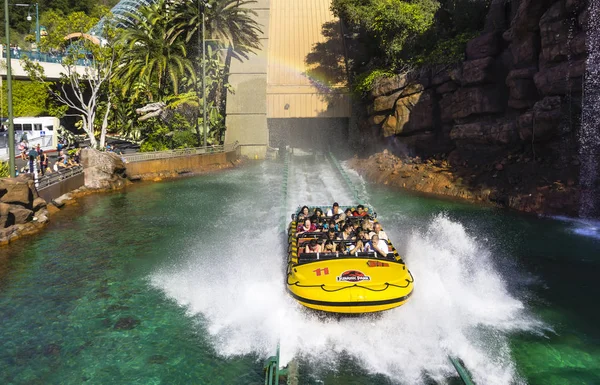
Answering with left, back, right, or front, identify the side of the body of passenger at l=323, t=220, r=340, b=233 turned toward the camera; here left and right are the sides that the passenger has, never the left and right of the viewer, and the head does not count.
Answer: front

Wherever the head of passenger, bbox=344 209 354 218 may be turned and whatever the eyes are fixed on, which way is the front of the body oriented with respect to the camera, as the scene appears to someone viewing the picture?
toward the camera

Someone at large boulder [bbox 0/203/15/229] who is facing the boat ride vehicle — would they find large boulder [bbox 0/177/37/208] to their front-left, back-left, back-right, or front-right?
back-left

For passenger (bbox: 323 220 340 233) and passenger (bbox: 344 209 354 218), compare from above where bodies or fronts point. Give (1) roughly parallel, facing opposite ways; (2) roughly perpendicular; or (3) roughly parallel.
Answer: roughly parallel

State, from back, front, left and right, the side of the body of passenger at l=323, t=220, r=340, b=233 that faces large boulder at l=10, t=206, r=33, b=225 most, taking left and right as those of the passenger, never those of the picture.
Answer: right

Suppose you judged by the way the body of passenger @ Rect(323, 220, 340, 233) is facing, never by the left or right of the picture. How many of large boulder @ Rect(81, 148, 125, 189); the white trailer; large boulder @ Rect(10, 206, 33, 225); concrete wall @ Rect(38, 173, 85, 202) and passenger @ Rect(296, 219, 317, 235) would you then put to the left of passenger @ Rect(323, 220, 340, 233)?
0

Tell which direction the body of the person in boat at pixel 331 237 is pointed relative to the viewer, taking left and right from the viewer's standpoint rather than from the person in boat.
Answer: facing the viewer

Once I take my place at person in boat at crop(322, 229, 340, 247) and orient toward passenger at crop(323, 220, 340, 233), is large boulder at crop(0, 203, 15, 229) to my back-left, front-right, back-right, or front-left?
front-left

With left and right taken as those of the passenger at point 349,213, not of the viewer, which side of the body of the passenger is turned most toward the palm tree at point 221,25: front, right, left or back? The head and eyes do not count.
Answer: back

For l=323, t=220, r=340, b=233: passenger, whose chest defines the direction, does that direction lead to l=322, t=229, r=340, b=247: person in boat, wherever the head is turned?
yes

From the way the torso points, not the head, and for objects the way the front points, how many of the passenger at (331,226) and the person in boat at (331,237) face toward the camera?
2

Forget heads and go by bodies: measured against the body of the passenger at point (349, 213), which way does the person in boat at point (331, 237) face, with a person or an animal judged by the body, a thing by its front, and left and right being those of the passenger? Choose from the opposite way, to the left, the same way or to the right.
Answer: the same way

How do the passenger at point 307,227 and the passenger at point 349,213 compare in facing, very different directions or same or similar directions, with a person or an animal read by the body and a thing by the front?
same or similar directions

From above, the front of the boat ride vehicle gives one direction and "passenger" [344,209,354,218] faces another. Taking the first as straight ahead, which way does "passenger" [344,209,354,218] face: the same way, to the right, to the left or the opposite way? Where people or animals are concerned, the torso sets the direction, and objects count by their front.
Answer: the same way

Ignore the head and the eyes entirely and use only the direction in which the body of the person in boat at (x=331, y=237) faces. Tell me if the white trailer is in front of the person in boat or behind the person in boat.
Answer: behind

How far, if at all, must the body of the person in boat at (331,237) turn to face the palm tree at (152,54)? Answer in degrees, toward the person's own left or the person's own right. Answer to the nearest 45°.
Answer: approximately 135° to the person's own right

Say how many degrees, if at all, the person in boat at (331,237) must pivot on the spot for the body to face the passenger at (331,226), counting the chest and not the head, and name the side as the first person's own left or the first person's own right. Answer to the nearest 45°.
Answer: approximately 180°

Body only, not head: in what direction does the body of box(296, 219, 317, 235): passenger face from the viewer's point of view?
toward the camera
